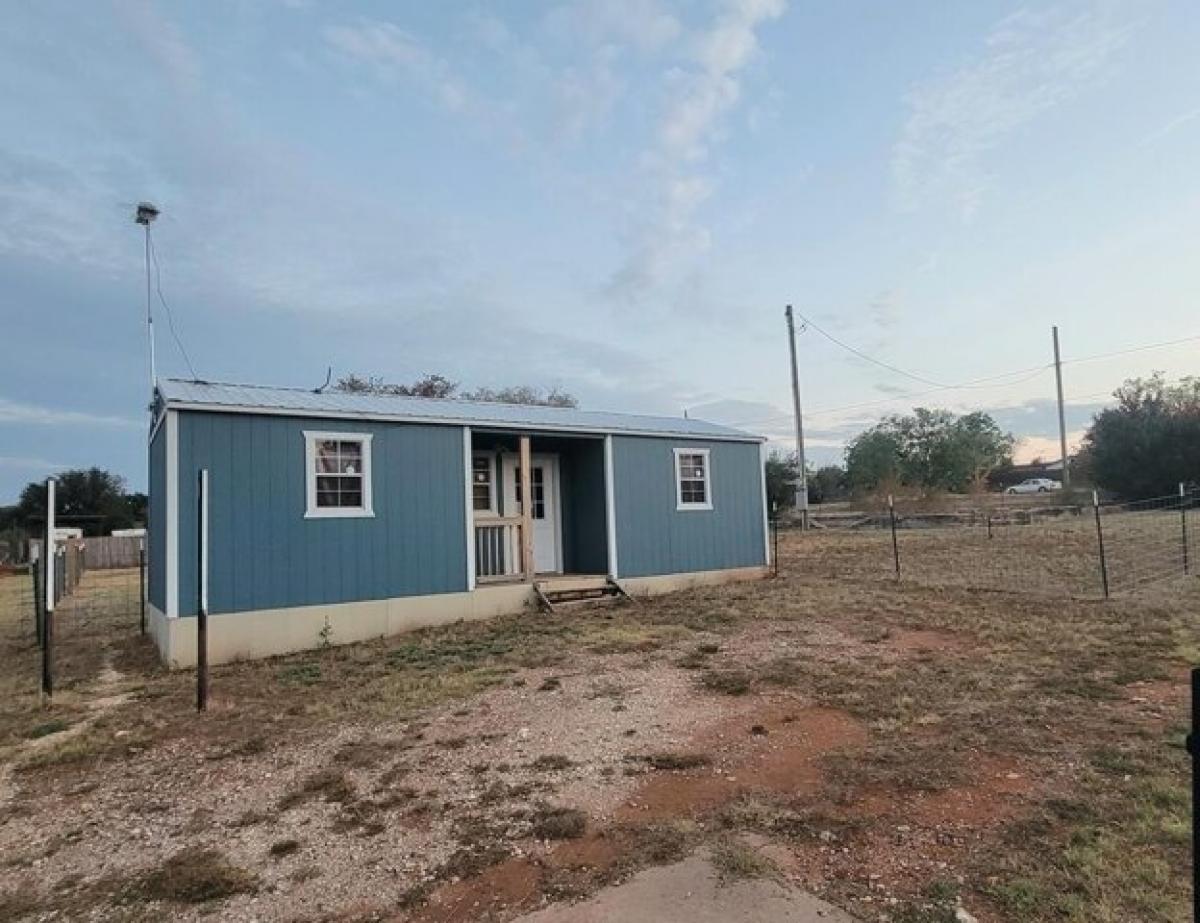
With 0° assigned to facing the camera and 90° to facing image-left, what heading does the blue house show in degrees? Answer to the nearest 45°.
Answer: approximately 315°

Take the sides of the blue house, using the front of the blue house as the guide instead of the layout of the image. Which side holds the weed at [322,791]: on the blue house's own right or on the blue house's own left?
on the blue house's own right

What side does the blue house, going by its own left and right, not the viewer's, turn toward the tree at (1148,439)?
left

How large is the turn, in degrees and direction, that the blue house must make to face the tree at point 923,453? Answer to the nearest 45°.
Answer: approximately 90° to its left

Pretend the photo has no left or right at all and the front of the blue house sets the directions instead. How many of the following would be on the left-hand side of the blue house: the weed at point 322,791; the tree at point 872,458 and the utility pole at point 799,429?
2

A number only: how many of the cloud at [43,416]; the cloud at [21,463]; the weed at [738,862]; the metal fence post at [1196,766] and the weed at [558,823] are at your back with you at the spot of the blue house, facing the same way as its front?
2

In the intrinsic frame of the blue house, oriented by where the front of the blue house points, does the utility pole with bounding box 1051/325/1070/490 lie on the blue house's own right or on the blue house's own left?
on the blue house's own left

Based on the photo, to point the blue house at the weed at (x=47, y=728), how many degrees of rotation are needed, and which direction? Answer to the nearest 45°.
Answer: approximately 90° to its right

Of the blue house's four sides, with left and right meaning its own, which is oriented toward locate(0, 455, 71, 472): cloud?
back

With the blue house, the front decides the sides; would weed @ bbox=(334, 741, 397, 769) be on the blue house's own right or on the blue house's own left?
on the blue house's own right
